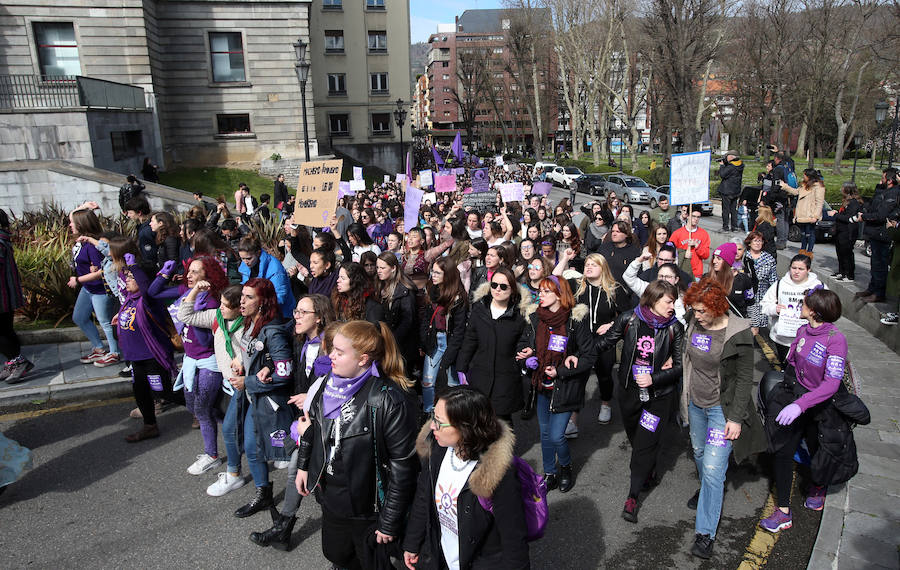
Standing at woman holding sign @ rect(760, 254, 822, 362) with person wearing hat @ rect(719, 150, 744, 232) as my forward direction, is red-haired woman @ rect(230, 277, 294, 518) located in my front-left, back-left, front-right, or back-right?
back-left

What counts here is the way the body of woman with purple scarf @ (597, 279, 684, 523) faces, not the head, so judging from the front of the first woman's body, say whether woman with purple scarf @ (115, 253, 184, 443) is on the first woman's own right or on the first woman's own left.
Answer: on the first woman's own right

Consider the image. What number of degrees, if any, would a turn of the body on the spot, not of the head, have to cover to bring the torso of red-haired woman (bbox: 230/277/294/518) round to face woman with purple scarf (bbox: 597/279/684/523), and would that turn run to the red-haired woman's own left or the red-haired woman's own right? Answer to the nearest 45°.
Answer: approximately 135° to the red-haired woman's own left

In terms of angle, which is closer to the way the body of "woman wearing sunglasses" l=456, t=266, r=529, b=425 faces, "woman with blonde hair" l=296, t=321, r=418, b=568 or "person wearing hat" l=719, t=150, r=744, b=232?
the woman with blonde hair

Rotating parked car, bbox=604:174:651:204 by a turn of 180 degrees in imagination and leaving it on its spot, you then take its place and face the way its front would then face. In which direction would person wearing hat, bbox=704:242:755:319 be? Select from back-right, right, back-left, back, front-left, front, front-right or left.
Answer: back-left

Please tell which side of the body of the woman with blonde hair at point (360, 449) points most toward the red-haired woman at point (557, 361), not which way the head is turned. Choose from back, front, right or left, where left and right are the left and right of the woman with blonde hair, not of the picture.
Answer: back

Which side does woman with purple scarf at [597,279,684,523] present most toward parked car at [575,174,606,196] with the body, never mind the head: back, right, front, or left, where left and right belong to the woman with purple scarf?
back
